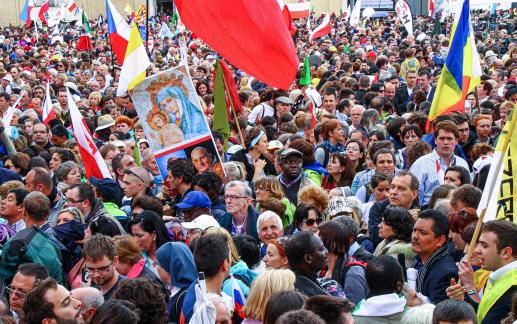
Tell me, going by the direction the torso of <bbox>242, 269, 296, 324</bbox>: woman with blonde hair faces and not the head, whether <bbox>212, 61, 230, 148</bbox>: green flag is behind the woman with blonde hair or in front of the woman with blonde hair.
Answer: in front

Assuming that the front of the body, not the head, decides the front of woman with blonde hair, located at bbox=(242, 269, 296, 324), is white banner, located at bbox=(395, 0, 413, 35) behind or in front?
in front

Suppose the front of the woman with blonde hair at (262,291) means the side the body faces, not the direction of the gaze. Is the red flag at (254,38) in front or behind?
in front

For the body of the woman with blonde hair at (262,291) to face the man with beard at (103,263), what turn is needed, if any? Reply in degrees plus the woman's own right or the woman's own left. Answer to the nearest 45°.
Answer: approximately 45° to the woman's own left

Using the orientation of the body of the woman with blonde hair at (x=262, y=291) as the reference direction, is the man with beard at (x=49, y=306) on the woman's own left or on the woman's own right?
on the woman's own left

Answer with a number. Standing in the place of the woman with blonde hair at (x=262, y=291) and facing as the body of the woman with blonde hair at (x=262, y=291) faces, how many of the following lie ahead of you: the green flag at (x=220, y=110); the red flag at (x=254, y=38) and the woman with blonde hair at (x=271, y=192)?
3

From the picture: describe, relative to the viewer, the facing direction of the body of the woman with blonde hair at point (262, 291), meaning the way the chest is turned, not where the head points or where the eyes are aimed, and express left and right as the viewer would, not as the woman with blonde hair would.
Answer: facing away from the viewer

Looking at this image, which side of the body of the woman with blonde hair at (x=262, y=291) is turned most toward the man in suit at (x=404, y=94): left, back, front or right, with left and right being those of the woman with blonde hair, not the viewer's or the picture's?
front

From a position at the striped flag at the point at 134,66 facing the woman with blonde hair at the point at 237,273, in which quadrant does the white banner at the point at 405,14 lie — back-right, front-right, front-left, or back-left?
back-left
